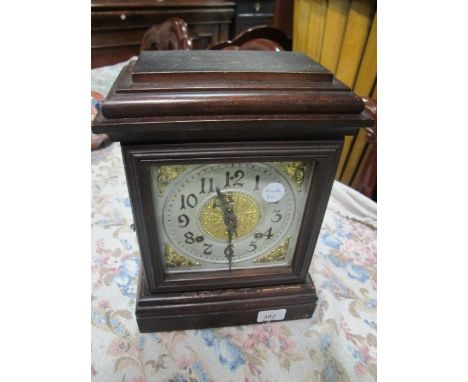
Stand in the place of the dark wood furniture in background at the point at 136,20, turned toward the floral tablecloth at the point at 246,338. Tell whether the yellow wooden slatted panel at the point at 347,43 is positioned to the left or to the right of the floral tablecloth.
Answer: left

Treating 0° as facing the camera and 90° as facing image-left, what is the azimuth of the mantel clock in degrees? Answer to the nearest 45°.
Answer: approximately 0°

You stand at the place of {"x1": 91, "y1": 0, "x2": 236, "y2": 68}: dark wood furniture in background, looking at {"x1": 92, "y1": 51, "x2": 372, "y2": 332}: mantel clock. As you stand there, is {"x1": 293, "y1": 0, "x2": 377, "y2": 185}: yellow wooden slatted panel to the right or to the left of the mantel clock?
left

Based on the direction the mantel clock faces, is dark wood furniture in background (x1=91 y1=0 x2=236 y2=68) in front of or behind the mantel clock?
behind

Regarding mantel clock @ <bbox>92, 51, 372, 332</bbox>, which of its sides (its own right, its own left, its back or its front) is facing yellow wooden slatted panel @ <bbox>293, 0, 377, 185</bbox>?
back
